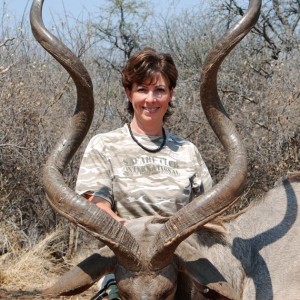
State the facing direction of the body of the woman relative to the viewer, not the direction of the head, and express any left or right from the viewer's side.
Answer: facing the viewer

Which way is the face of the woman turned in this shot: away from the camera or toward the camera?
toward the camera
